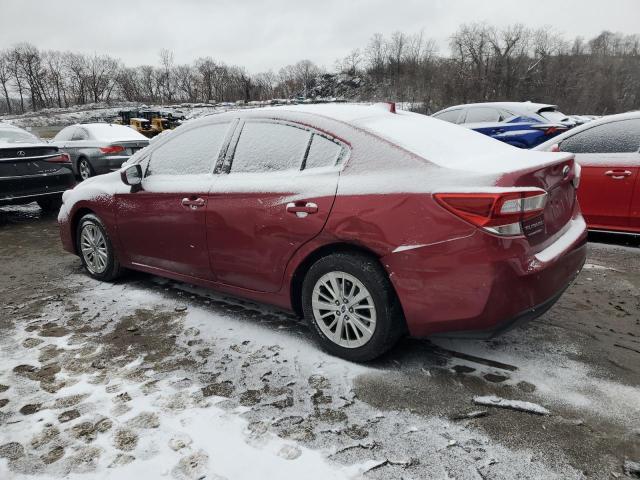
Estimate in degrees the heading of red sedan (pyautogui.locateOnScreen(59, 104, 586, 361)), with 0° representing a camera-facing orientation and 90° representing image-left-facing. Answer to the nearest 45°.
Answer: approximately 135°

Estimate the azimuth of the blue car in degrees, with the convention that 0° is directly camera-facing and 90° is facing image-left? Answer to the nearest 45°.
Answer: approximately 135°

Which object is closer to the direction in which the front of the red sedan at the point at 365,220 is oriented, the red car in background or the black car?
the black car

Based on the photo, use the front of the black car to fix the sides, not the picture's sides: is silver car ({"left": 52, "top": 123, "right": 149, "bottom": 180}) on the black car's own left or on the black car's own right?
on the black car's own right

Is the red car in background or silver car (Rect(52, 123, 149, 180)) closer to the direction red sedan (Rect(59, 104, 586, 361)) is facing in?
the silver car

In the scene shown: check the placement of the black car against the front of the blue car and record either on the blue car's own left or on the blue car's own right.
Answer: on the blue car's own left

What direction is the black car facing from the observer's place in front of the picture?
facing away from the viewer and to the left of the viewer

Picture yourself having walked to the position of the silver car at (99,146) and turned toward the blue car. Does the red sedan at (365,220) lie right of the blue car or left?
right
